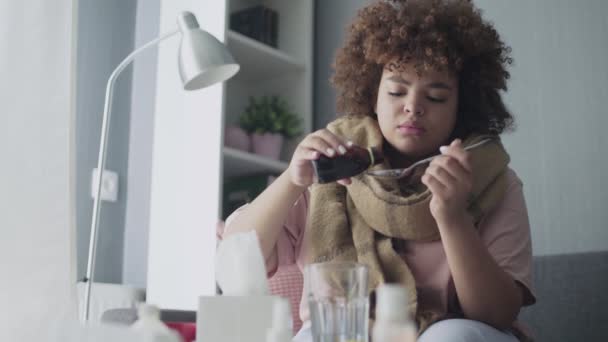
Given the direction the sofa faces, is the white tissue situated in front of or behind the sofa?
in front

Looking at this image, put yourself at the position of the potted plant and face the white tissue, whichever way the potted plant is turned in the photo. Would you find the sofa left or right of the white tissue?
left

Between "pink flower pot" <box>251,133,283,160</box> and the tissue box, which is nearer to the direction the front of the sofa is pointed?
the tissue box

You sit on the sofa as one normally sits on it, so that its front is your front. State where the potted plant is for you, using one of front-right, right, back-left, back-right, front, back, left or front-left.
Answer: back-right

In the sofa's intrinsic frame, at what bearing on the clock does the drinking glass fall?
The drinking glass is roughly at 1 o'clock from the sofa.

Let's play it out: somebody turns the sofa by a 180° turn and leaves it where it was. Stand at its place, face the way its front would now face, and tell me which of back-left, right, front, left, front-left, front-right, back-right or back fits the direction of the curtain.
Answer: back-left

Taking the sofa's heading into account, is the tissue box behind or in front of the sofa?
in front

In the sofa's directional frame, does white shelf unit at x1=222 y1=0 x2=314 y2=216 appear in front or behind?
behind

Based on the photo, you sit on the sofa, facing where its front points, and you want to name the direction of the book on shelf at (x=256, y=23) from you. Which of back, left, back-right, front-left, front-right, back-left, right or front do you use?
back-right

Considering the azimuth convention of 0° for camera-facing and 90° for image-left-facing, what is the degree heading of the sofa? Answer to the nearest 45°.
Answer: approximately 0°

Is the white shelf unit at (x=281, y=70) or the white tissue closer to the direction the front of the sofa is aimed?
the white tissue

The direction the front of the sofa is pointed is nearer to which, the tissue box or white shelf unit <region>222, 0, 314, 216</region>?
the tissue box

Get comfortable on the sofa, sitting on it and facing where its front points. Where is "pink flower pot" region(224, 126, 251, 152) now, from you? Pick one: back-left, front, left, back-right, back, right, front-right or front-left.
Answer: back-right

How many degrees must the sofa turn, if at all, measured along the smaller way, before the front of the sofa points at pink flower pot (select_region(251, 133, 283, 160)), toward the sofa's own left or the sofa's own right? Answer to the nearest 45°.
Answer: approximately 135° to the sofa's own right
